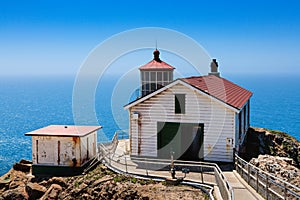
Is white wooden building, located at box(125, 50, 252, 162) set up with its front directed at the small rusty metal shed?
no

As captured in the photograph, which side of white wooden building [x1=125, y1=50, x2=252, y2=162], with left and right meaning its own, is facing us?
front

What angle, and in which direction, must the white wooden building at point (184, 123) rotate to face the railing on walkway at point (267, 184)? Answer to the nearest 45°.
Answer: approximately 45° to its left

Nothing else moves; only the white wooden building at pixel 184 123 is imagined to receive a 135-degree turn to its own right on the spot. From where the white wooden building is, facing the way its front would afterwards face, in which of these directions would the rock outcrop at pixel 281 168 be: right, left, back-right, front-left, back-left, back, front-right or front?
back
